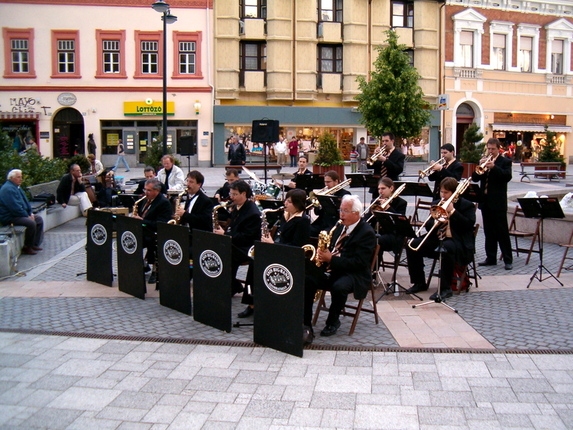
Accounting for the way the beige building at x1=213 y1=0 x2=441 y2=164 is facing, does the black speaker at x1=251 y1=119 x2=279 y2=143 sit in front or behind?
in front

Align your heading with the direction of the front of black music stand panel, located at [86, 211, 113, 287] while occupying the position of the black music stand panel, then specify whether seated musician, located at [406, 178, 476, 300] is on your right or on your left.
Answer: on your left

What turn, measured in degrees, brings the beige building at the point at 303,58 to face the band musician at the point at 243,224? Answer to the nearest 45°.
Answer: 0° — it already faces them

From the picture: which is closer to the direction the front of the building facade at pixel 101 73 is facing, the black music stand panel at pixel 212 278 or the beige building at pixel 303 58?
the black music stand panel

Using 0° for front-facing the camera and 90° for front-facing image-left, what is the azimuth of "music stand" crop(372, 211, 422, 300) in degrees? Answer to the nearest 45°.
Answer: approximately 225°

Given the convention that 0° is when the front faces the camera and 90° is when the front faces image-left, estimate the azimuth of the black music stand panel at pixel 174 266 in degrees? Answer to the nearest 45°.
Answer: approximately 45°

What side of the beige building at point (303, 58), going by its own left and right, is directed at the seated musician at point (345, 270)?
front

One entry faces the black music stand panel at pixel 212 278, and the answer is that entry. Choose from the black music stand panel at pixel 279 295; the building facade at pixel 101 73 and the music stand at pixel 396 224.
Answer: the building facade

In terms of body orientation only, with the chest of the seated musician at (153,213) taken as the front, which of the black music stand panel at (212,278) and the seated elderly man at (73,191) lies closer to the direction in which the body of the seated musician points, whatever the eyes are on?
the black music stand panel

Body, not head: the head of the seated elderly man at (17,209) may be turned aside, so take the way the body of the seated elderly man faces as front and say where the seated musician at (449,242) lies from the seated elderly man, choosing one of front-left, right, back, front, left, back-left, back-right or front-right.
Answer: front-right

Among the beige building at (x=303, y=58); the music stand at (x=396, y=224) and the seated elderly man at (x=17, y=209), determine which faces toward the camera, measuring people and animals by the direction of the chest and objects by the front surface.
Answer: the beige building
